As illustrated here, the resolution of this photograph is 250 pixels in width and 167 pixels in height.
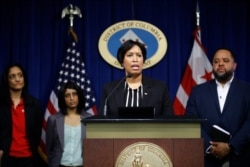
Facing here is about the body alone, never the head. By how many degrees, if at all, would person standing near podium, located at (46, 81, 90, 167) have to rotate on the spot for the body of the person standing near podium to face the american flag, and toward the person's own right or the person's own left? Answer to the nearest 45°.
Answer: approximately 135° to the person's own left

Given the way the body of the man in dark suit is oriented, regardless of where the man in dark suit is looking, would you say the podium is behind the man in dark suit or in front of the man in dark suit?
in front

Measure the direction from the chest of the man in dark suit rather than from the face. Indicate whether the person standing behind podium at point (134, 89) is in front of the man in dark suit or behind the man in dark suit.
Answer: in front

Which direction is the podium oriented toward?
toward the camera

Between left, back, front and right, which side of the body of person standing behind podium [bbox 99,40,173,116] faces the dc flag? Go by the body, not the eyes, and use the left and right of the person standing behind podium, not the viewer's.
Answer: back

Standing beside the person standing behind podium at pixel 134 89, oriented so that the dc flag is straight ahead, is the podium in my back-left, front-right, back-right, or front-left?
back-right

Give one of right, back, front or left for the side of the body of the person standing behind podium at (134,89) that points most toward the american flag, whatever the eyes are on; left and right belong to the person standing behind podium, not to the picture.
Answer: back

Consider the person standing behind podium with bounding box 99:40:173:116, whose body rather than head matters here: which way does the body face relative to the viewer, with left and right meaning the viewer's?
facing the viewer

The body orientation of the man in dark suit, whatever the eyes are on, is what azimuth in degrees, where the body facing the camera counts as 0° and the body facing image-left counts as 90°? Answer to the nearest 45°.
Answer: approximately 0°
